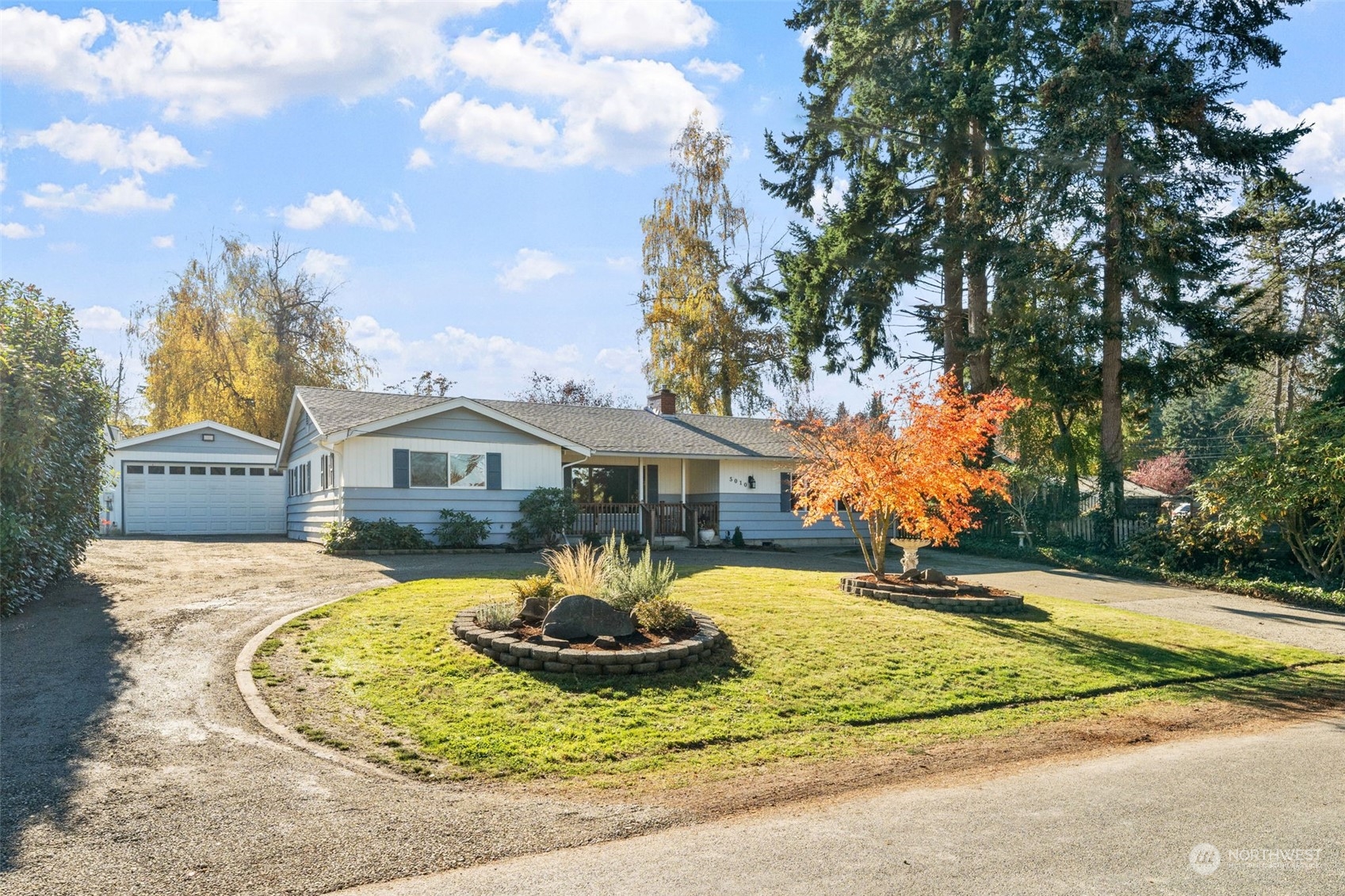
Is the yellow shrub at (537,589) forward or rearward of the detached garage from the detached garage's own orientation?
forward

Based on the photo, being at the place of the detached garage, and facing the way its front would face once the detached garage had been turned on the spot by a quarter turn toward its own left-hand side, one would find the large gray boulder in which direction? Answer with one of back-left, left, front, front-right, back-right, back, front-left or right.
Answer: right

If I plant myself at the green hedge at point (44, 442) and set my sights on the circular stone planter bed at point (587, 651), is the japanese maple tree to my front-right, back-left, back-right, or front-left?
front-left

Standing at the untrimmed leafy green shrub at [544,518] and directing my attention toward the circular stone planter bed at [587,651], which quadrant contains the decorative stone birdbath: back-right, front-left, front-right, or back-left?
front-left

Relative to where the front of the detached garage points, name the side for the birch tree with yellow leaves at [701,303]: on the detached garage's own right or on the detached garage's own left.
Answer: on the detached garage's own left

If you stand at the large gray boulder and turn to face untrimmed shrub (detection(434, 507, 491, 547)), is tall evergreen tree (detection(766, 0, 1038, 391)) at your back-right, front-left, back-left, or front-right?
front-right

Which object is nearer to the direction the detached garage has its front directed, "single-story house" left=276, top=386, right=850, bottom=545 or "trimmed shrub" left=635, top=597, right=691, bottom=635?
the trimmed shrub

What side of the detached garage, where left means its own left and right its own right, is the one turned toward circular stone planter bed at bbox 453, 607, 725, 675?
front

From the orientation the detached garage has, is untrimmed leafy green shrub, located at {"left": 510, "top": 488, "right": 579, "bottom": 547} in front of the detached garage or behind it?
in front

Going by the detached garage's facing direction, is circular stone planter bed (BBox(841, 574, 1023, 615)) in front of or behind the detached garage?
in front

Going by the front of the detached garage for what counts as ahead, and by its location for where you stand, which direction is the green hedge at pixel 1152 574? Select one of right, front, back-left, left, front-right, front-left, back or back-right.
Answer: front-left

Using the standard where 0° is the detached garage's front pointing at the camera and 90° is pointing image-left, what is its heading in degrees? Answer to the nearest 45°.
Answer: approximately 0°

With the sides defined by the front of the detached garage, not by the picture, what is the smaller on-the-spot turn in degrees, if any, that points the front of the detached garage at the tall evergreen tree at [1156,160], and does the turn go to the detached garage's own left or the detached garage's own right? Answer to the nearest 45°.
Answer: approximately 45° to the detached garage's own left
